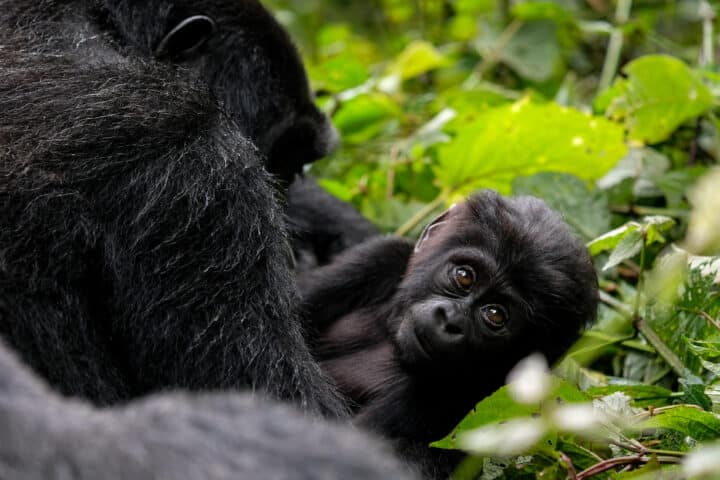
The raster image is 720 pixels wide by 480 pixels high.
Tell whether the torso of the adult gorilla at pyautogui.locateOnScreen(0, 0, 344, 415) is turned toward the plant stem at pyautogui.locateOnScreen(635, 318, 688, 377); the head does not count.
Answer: yes

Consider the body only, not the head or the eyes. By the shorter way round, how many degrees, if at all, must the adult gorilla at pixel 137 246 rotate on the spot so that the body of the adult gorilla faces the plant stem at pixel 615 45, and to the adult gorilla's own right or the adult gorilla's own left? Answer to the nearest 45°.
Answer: approximately 45° to the adult gorilla's own left

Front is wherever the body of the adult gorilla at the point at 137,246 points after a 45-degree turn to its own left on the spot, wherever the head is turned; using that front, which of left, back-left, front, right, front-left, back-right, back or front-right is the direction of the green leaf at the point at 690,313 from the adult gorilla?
front-right

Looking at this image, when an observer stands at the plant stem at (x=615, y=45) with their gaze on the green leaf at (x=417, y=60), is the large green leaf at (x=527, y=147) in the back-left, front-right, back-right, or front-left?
front-left

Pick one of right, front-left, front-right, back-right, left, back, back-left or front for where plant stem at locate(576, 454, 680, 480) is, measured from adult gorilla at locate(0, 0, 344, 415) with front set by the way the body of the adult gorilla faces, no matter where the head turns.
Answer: front-right

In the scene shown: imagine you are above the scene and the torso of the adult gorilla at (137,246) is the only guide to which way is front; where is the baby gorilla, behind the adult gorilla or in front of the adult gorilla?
in front

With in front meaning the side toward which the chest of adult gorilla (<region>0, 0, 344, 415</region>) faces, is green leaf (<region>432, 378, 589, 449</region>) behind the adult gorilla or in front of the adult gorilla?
in front

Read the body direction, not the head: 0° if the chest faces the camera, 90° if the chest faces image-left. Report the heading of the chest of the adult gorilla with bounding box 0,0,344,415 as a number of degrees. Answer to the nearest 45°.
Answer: approximately 270°

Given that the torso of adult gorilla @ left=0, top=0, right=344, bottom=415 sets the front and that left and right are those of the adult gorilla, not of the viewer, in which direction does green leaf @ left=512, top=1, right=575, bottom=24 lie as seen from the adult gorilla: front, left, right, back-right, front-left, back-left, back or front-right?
front-left

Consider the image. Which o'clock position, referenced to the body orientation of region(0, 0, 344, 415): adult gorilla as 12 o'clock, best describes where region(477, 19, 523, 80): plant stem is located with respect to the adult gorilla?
The plant stem is roughly at 10 o'clock from the adult gorilla.

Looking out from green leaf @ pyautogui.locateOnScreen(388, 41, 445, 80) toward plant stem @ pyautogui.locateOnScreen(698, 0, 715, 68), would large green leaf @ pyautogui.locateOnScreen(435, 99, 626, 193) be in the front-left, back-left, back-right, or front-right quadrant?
front-right

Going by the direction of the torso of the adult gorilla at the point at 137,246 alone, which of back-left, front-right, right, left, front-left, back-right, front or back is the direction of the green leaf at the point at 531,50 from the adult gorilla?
front-left
